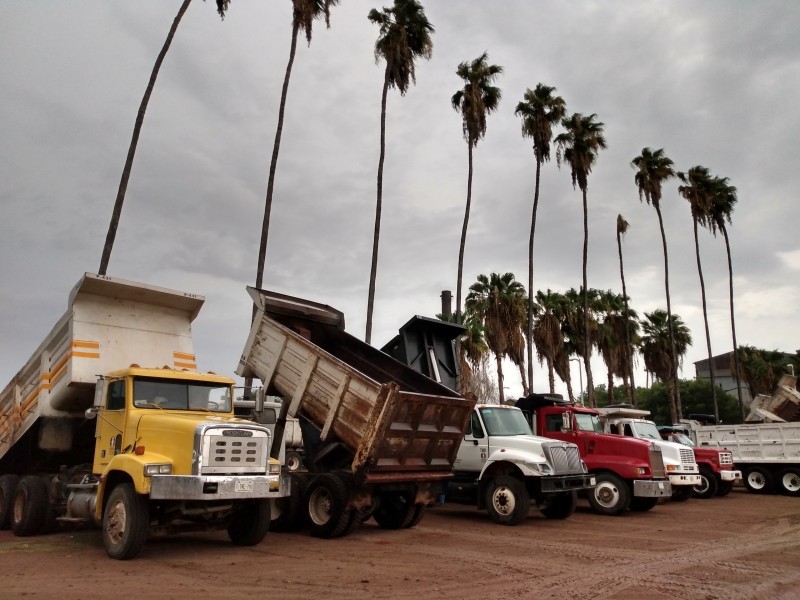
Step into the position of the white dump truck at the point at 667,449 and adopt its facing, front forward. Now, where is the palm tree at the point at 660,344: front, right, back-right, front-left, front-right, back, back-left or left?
back-left

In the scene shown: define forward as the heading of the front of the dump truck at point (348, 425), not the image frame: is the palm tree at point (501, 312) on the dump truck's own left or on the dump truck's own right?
on the dump truck's own right

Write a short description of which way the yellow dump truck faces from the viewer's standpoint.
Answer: facing the viewer and to the right of the viewer

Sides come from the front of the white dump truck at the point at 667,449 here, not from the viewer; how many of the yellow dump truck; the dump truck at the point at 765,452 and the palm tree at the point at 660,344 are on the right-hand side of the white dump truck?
1

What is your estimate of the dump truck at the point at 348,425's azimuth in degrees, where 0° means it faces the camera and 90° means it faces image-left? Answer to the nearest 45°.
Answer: approximately 135°

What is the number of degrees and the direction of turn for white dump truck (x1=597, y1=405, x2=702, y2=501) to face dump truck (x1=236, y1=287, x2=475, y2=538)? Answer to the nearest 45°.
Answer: approximately 90° to its right

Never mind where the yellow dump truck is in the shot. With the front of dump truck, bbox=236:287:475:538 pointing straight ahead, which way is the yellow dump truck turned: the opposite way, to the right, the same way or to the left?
the opposite way

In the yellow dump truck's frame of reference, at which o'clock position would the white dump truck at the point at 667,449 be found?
The white dump truck is roughly at 10 o'clock from the yellow dump truck.

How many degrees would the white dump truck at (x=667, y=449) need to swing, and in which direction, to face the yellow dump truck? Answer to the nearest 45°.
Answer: approximately 90° to its right

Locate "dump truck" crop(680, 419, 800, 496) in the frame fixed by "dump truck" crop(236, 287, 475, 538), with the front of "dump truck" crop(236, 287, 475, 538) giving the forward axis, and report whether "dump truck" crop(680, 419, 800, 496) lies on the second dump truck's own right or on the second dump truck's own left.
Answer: on the second dump truck's own right

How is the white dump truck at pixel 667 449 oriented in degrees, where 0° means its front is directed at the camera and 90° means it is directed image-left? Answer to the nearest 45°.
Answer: approximately 315°

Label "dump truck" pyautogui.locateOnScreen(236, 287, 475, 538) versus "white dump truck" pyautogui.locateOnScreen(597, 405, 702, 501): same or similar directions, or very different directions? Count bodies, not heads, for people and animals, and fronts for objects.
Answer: very different directions

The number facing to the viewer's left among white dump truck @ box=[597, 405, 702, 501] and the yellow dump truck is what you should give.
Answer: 0

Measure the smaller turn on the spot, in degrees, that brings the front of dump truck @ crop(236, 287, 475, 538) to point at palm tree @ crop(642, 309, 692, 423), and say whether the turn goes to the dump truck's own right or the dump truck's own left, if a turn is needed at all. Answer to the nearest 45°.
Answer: approximately 90° to the dump truck's own right

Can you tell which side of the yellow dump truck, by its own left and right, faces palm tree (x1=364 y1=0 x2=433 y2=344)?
left
